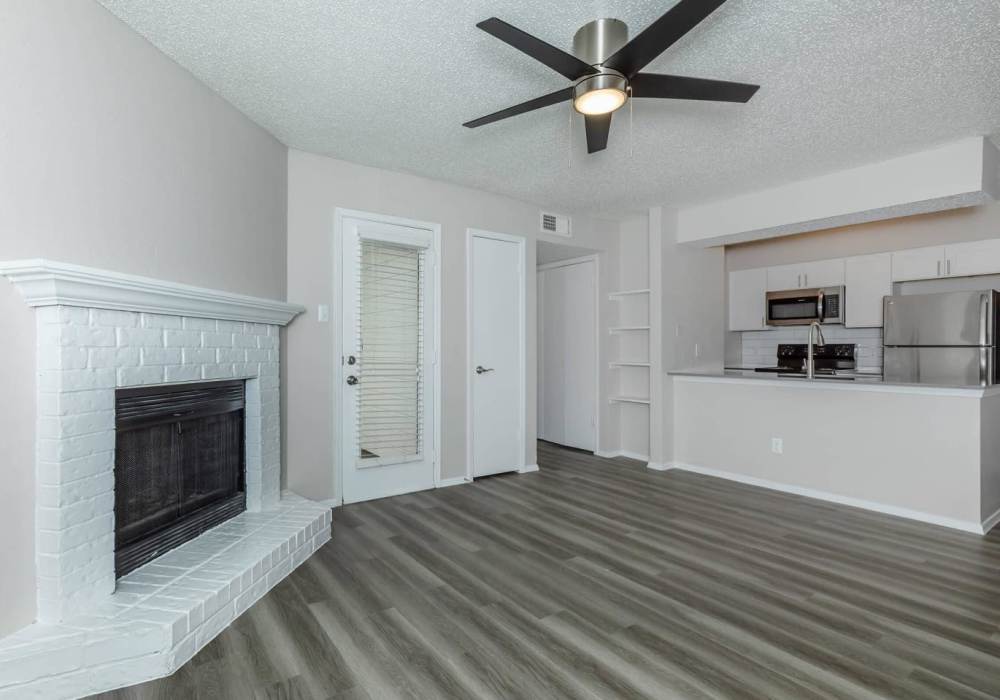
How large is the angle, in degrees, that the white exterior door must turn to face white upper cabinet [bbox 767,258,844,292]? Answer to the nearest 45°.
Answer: approximately 45° to its left

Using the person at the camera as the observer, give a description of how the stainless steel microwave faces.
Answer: facing the viewer

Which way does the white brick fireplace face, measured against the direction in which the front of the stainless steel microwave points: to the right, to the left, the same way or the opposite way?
to the left

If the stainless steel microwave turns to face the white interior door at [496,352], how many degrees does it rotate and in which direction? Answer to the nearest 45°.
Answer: approximately 45° to its right

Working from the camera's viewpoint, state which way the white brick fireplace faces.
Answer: facing the viewer and to the right of the viewer

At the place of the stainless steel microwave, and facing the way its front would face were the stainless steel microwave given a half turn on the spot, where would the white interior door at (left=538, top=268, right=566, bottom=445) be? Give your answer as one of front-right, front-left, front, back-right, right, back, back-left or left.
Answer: left

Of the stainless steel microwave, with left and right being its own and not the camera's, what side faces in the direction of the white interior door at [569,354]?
right

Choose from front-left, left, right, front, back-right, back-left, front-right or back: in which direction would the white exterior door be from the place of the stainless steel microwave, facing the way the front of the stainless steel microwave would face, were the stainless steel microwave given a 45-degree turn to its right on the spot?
front

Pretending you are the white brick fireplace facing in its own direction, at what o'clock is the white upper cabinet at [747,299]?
The white upper cabinet is roughly at 10 o'clock from the white brick fireplace.

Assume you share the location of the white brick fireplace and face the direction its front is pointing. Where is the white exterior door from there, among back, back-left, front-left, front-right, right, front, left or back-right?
left

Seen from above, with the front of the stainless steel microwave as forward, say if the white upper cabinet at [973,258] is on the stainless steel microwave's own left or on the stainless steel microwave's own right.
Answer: on the stainless steel microwave's own left

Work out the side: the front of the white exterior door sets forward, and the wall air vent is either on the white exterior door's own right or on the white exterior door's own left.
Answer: on the white exterior door's own left

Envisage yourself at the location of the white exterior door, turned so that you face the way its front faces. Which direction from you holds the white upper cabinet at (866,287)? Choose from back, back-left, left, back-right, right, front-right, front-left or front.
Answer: front-left

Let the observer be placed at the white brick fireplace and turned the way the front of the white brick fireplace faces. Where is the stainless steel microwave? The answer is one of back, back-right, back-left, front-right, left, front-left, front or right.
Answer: front-left
